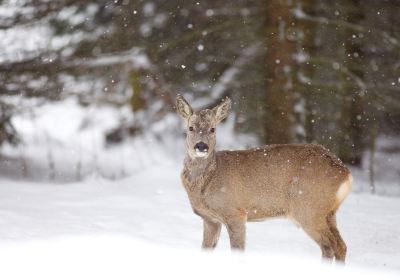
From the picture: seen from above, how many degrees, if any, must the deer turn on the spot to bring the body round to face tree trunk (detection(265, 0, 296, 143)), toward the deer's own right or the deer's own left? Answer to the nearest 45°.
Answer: approximately 90° to the deer's own right

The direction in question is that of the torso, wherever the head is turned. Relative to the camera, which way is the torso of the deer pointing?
to the viewer's left
